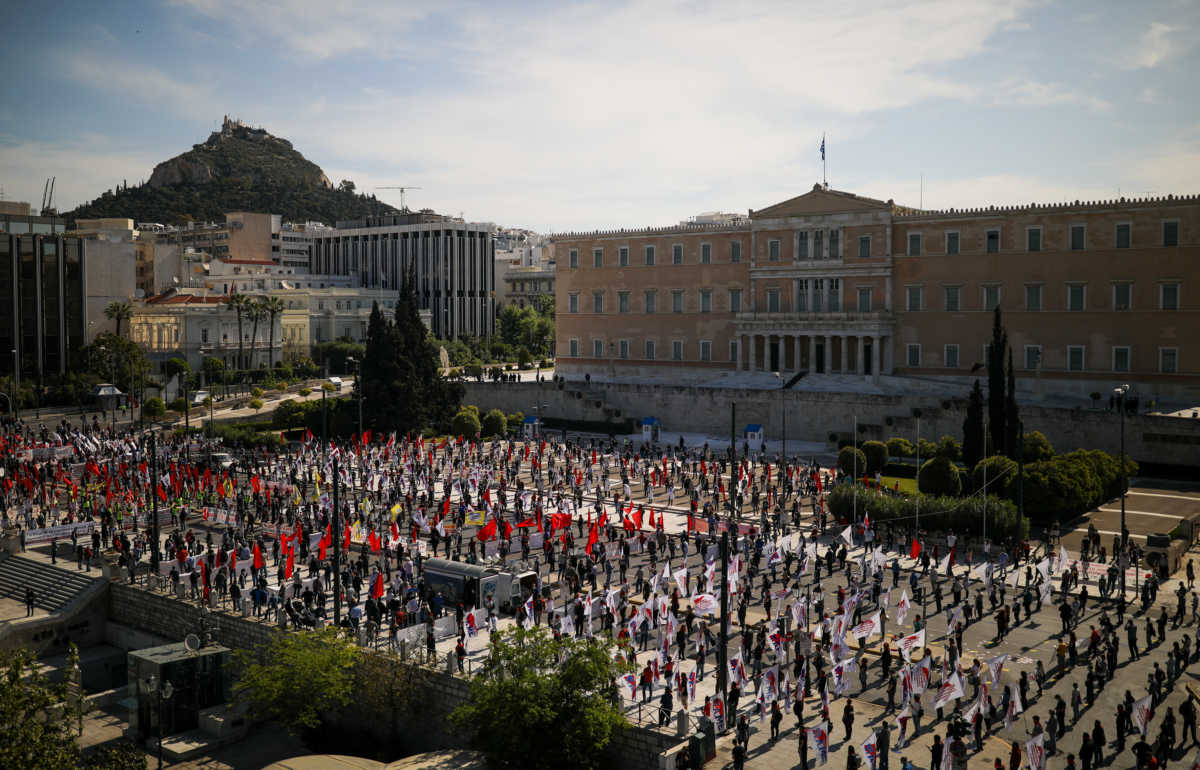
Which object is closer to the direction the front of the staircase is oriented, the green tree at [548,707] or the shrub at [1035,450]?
the green tree

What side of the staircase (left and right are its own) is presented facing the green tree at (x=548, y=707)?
left

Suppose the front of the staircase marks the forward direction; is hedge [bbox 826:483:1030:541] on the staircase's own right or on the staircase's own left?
on the staircase's own left

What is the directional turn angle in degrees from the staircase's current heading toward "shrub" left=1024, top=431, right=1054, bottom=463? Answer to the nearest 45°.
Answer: approximately 135° to its left

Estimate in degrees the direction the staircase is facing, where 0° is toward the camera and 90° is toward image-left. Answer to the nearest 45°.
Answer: approximately 45°

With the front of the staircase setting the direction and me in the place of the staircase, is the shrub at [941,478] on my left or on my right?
on my left

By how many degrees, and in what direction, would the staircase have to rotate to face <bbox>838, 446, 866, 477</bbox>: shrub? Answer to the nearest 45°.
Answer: approximately 135° to its left
